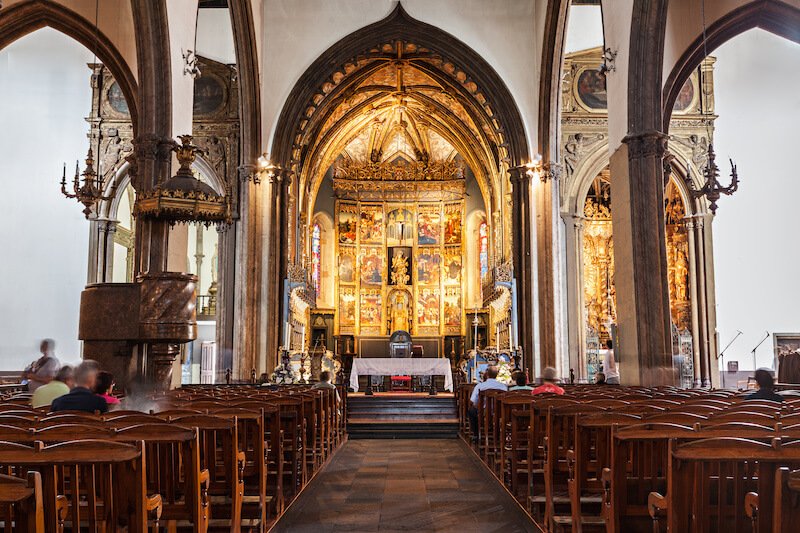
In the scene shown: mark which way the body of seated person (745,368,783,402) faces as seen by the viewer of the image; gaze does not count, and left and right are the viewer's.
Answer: facing away from the viewer

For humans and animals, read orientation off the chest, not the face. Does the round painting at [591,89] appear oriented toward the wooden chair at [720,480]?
yes

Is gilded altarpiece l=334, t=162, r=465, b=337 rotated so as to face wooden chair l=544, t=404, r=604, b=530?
yes

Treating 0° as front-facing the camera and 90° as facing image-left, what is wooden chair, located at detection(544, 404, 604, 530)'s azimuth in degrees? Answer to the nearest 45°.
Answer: approximately 180°

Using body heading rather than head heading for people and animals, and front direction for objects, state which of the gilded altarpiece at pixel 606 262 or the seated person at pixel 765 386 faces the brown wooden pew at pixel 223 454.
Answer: the gilded altarpiece

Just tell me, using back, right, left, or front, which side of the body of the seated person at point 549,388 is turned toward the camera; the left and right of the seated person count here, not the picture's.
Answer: back

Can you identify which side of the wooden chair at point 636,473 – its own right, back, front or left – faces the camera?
back

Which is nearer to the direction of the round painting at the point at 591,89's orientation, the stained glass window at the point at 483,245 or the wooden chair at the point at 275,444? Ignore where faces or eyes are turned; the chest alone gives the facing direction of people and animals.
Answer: the wooden chair

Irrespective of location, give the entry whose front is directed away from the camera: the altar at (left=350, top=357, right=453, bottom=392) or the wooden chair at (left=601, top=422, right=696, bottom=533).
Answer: the wooden chair
